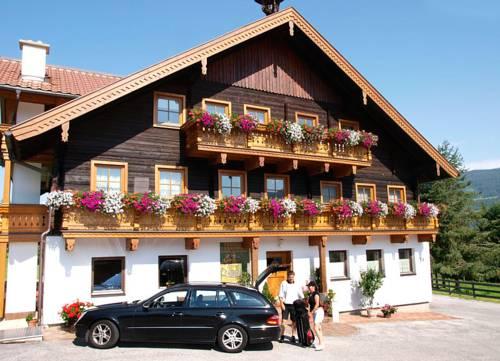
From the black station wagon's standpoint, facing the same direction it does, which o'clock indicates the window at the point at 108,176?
The window is roughly at 2 o'clock from the black station wagon.

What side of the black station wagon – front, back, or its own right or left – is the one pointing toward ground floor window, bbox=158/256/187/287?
right

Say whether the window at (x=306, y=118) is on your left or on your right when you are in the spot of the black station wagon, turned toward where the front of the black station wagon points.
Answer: on your right

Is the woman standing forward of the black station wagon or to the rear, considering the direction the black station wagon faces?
to the rear

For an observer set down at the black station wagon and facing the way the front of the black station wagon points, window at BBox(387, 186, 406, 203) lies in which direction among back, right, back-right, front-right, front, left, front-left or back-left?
back-right

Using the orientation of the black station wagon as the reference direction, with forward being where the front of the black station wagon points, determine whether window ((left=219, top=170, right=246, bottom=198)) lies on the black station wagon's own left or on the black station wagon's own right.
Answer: on the black station wagon's own right

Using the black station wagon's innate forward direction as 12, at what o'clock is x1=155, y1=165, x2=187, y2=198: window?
The window is roughly at 3 o'clock from the black station wagon.

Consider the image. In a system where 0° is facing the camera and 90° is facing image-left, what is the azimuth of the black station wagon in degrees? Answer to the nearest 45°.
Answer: approximately 90°
